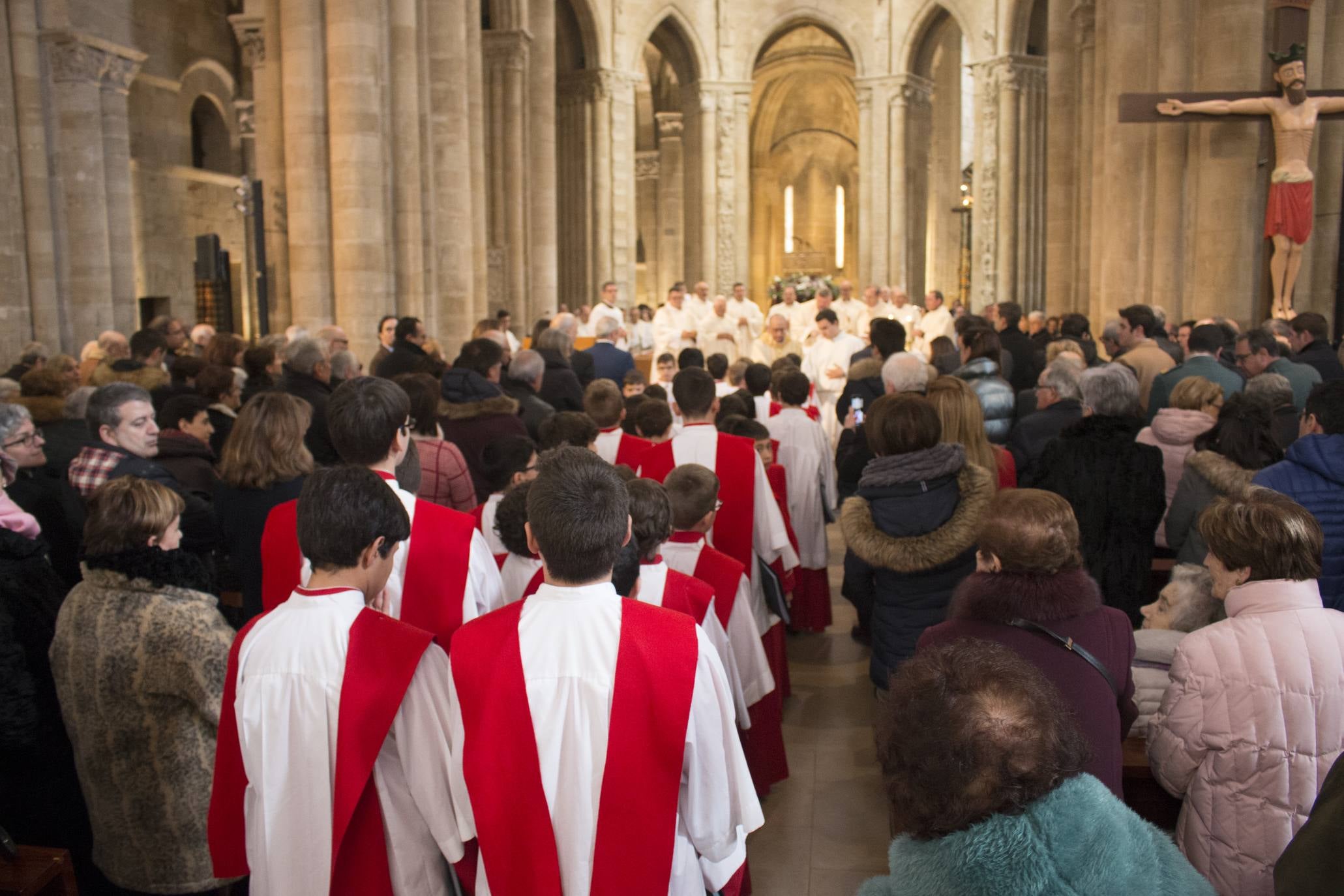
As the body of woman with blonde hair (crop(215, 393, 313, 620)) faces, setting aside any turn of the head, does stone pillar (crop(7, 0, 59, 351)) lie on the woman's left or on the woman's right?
on the woman's left

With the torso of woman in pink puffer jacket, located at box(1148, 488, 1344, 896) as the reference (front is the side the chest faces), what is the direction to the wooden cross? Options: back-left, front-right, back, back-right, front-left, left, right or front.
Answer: front-right

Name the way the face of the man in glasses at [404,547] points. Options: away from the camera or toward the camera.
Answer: away from the camera

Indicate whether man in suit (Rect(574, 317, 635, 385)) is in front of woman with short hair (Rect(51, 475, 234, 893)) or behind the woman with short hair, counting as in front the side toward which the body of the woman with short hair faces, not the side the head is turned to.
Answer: in front

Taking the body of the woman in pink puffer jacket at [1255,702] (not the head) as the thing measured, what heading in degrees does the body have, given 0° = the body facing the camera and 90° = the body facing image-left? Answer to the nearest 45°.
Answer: approximately 135°

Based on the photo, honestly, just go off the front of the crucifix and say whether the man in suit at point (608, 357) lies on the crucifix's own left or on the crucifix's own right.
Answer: on the crucifix's own right

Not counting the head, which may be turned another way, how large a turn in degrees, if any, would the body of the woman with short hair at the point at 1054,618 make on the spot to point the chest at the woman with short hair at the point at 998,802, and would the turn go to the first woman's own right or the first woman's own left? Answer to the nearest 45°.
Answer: approximately 135° to the first woman's own left

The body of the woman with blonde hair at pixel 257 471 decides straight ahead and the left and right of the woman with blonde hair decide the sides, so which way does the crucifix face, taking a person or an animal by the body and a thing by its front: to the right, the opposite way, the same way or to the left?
the opposite way

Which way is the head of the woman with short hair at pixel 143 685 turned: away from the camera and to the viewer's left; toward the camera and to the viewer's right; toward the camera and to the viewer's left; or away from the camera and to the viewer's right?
away from the camera and to the viewer's right

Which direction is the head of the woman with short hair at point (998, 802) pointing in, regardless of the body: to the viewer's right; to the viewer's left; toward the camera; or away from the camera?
away from the camera

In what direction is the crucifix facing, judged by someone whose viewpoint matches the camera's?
facing the viewer

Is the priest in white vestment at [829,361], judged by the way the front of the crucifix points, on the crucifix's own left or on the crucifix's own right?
on the crucifix's own right

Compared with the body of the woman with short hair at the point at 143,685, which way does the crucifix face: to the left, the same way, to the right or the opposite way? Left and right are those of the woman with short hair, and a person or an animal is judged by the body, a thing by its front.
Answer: the opposite way

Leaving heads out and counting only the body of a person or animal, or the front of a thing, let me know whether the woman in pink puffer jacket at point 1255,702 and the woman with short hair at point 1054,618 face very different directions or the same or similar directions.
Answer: same or similar directions

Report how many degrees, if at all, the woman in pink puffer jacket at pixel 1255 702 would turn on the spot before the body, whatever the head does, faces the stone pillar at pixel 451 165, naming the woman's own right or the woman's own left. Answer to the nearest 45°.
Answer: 0° — they already face it

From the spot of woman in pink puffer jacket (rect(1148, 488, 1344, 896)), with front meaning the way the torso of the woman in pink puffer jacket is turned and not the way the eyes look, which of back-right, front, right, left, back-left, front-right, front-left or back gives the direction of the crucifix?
front-right
